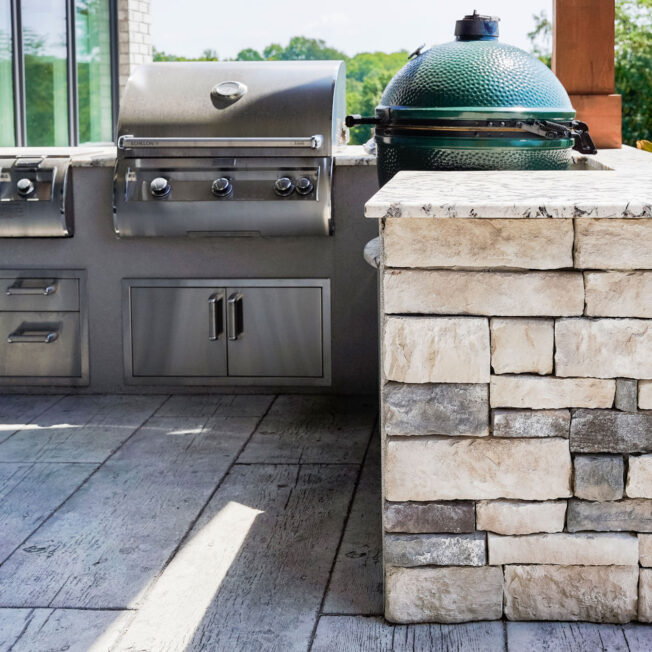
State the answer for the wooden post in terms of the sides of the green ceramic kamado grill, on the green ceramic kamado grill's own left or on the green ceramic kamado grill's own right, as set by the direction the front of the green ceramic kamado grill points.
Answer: on the green ceramic kamado grill's own right

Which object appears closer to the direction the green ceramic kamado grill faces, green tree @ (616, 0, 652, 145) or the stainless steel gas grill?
the stainless steel gas grill

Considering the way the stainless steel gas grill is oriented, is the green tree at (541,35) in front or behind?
behind

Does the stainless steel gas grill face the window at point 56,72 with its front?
no

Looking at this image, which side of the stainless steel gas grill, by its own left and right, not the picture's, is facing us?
front

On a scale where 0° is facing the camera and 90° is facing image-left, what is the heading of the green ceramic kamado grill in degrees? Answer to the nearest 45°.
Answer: approximately 90°

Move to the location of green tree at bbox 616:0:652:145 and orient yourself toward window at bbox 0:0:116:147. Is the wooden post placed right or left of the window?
left

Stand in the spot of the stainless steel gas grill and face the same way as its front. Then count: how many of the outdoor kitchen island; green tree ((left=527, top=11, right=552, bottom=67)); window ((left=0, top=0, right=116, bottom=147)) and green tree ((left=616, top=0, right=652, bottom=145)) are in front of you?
1

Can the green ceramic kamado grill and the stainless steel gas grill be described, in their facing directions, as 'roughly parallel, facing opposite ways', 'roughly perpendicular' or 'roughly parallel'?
roughly perpendicular

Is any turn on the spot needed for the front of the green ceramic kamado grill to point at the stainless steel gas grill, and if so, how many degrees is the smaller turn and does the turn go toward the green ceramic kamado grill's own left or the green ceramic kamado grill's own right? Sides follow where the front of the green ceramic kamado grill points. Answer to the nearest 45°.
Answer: approximately 45° to the green ceramic kamado grill's own right

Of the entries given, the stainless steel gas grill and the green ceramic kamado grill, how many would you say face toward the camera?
1

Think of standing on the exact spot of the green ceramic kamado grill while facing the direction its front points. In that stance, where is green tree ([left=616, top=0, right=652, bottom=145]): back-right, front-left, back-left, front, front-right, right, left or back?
right
